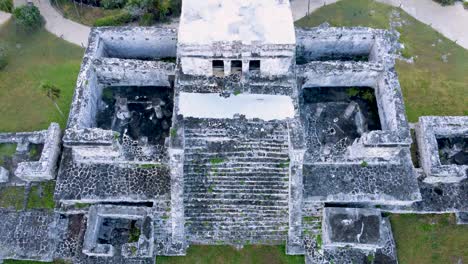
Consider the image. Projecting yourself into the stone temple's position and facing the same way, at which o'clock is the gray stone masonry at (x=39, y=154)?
The gray stone masonry is roughly at 3 o'clock from the stone temple.

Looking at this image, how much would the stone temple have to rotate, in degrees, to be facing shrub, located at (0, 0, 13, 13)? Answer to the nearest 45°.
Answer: approximately 90° to its right

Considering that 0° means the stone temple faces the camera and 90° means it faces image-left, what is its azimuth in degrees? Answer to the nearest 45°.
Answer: approximately 0°
